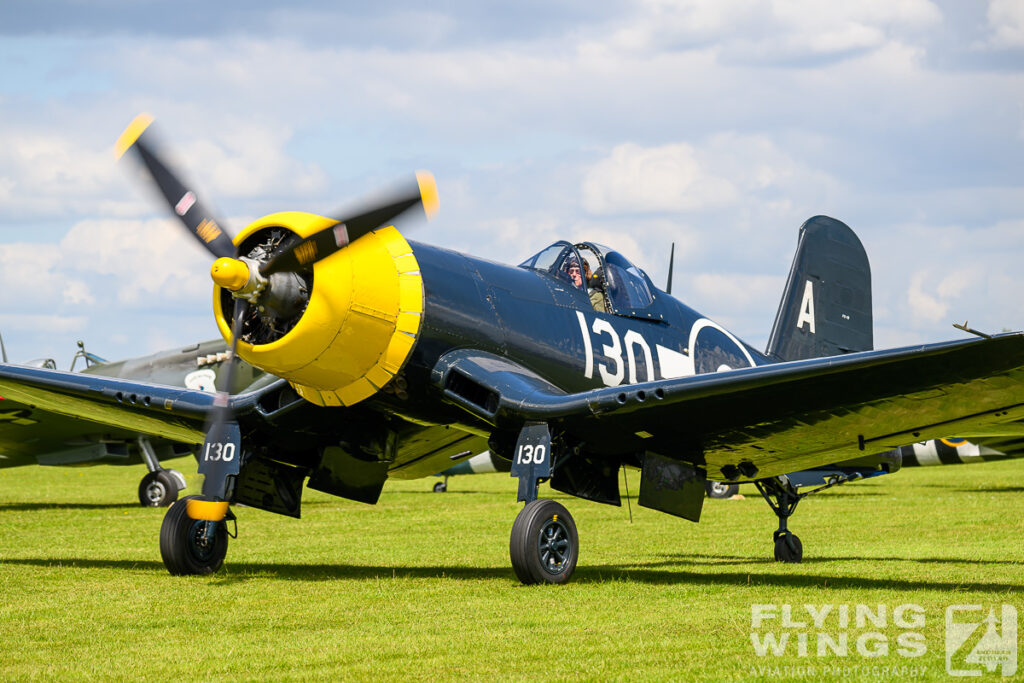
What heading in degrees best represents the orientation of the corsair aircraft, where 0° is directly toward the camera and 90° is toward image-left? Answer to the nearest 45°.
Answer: approximately 45°

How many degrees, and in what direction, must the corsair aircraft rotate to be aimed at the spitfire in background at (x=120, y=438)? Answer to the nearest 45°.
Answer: approximately 90° to its right
